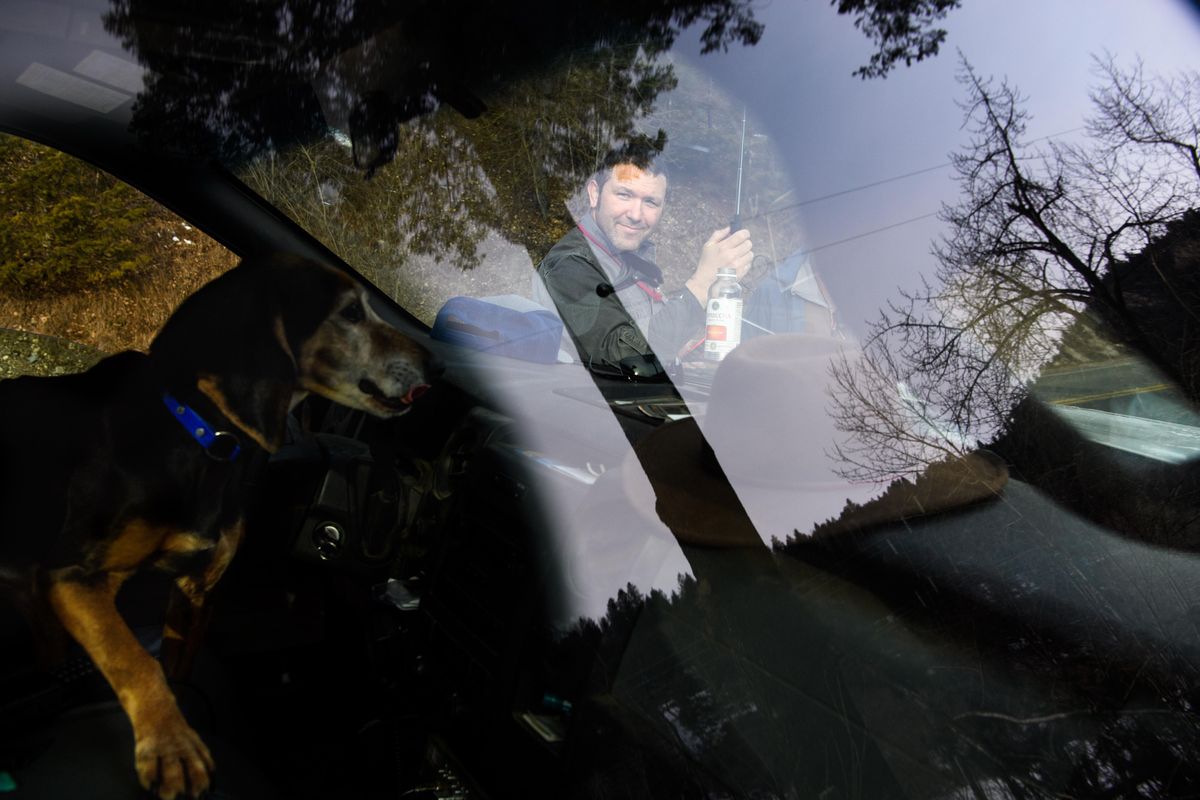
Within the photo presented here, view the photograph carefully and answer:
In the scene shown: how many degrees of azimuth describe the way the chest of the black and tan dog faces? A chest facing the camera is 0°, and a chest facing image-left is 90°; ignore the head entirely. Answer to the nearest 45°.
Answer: approximately 315°
